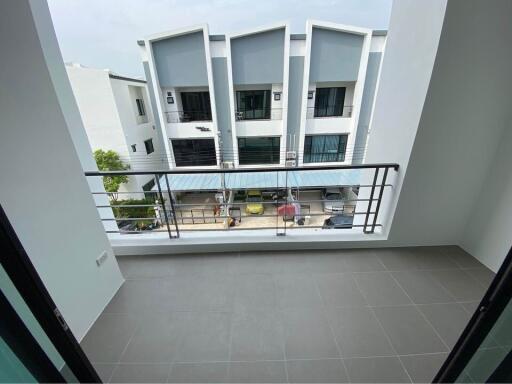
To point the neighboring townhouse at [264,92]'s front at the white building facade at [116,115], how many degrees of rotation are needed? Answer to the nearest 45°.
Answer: approximately 90° to its right

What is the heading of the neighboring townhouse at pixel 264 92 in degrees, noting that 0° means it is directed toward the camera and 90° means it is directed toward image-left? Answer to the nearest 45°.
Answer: approximately 0°

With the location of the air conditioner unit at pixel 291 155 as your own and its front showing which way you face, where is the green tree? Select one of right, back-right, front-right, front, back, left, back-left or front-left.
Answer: right

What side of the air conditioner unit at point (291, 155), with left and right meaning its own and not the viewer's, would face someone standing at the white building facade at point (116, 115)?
right

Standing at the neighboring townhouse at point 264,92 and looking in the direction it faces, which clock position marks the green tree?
The green tree is roughly at 3 o'clock from the neighboring townhouse.

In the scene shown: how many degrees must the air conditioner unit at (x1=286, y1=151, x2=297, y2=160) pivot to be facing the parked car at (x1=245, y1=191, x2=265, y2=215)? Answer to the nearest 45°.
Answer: approximately 45° to its right

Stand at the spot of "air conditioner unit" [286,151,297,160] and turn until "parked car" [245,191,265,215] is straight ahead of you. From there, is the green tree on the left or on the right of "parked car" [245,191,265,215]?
right
